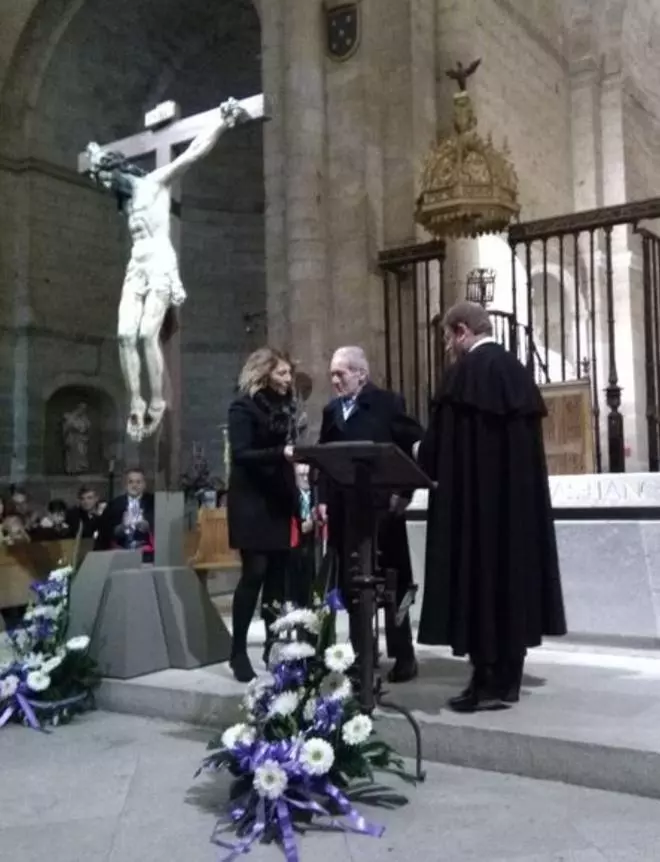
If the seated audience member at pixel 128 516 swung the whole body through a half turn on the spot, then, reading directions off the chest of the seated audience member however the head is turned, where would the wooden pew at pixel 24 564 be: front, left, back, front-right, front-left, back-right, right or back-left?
front-left

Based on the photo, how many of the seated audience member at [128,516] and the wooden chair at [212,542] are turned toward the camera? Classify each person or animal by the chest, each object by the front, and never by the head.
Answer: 2

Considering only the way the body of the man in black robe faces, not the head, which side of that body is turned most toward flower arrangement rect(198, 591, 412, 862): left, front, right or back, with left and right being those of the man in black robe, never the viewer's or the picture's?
left

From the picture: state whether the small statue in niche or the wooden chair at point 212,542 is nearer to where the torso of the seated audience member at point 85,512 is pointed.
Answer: the wooden chair

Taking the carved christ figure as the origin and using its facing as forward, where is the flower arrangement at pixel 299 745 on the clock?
The flower arrangement is roughly at 10 o'clock from the carved christ figure.

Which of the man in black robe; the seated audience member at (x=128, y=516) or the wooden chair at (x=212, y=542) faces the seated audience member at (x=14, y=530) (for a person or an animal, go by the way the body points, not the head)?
the man in black robe

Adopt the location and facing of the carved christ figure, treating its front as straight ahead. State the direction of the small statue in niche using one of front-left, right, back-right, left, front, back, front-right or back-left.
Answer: back-right

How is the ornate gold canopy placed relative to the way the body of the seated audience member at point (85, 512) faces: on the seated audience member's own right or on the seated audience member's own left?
on the seated audience member's own left
